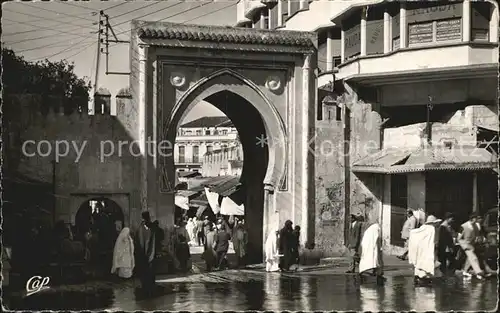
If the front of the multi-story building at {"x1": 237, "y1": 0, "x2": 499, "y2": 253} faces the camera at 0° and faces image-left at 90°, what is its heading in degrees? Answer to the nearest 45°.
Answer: approximately 45°

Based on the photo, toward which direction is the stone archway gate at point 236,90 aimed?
toward the camera

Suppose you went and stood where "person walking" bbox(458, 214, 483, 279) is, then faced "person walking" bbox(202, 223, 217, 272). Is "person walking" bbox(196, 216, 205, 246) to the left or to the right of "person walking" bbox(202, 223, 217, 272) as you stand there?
right

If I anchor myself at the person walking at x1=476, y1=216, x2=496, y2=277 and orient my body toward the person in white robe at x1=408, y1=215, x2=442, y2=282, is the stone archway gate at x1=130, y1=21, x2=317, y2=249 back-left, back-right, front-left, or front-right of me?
front-right

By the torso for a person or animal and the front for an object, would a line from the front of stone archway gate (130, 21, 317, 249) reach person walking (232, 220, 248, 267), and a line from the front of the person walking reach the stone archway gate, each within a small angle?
no

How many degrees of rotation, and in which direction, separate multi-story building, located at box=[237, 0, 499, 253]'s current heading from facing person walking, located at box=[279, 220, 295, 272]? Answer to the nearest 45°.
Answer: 0° — it already faces them

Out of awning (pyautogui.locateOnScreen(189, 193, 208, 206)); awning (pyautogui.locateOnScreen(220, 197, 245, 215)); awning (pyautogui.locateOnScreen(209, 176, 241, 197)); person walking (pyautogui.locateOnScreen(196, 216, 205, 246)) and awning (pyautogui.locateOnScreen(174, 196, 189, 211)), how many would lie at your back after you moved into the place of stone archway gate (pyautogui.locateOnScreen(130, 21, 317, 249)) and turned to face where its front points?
5
